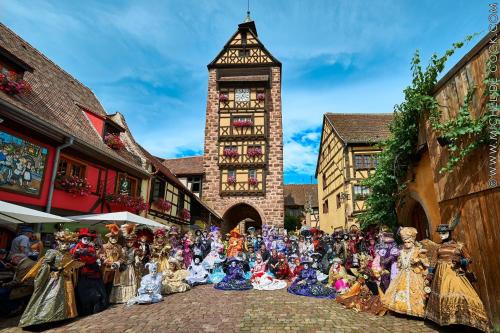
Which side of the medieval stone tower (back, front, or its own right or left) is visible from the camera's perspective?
front

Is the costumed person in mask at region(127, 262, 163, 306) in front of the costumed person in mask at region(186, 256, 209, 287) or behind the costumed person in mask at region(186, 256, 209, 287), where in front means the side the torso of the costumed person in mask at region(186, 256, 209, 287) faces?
in front

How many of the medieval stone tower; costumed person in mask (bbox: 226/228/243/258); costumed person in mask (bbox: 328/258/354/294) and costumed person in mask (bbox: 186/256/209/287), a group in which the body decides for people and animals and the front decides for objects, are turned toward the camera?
4

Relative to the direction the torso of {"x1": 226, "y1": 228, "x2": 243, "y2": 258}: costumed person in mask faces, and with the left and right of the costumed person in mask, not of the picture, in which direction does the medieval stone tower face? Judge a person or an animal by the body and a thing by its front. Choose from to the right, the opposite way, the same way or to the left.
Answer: the same way

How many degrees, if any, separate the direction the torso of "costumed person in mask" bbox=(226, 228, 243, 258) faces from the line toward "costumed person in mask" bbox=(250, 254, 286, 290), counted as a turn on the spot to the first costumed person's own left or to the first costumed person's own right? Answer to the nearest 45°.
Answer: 0° — they already face them

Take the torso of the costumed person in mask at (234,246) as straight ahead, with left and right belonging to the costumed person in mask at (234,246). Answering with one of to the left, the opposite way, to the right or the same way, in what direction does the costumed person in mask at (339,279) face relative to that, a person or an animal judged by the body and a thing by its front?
the same way

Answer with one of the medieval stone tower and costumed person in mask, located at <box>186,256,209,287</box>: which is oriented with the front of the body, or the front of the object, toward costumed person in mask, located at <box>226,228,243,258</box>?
the medieval stone tower

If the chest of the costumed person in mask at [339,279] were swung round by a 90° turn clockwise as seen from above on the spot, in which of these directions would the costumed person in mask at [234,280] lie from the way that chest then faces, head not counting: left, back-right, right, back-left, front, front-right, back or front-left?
front

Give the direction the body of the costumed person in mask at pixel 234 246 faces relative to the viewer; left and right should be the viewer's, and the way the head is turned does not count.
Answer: facing the viewer

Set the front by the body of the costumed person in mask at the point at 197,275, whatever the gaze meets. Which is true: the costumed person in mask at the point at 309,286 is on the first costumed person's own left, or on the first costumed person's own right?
on the first costumed person's own left

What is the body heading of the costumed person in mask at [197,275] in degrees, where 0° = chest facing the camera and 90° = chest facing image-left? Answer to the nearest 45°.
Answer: approximately 0°

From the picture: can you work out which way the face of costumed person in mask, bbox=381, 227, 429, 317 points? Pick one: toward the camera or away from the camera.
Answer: toward the camera

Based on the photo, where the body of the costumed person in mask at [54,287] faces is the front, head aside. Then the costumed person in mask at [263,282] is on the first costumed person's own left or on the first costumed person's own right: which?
on the first costumed person's own left

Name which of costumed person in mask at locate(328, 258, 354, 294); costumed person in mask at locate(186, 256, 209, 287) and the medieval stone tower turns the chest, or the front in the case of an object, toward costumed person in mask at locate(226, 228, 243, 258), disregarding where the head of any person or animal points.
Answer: the medieval stone tower

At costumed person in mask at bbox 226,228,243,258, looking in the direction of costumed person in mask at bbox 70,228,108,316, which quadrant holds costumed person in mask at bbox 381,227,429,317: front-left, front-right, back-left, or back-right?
front-left
